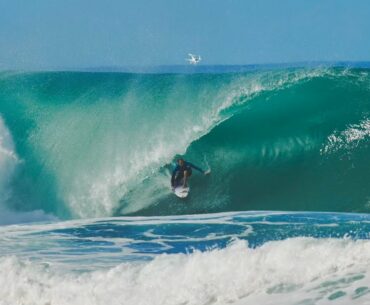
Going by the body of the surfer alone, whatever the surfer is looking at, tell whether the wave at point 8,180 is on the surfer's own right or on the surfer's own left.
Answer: on the surfer's own right

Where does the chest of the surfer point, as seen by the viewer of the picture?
toward the camera
